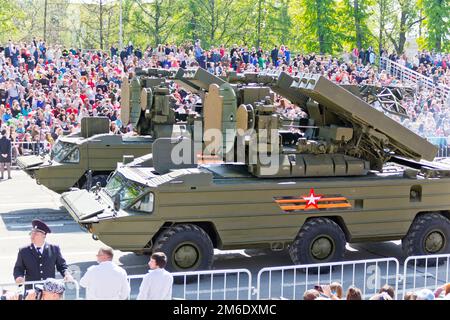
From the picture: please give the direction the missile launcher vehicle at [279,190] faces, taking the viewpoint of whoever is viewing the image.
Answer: facing to the left of the viewer

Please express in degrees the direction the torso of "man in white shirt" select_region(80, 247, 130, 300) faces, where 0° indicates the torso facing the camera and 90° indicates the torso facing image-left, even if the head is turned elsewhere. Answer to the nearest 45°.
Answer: approximately 180°

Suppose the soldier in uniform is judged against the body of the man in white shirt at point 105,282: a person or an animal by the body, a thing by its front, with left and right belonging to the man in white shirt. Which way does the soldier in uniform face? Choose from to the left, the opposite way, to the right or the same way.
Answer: the opposite way

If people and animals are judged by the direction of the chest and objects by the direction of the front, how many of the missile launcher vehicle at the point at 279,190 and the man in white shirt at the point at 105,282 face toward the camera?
0

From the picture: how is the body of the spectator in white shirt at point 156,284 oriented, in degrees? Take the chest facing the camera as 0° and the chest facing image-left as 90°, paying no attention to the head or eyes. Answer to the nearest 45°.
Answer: approximately 135°

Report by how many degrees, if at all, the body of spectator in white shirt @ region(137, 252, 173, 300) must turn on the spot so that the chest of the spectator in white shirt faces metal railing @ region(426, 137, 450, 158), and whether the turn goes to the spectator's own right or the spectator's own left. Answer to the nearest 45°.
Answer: approximately 90° to the spectator's own right

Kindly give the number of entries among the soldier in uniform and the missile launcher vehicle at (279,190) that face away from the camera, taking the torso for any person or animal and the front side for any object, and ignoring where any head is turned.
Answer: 0

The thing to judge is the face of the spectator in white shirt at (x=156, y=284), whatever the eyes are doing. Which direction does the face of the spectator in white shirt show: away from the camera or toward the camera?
away from the camera
